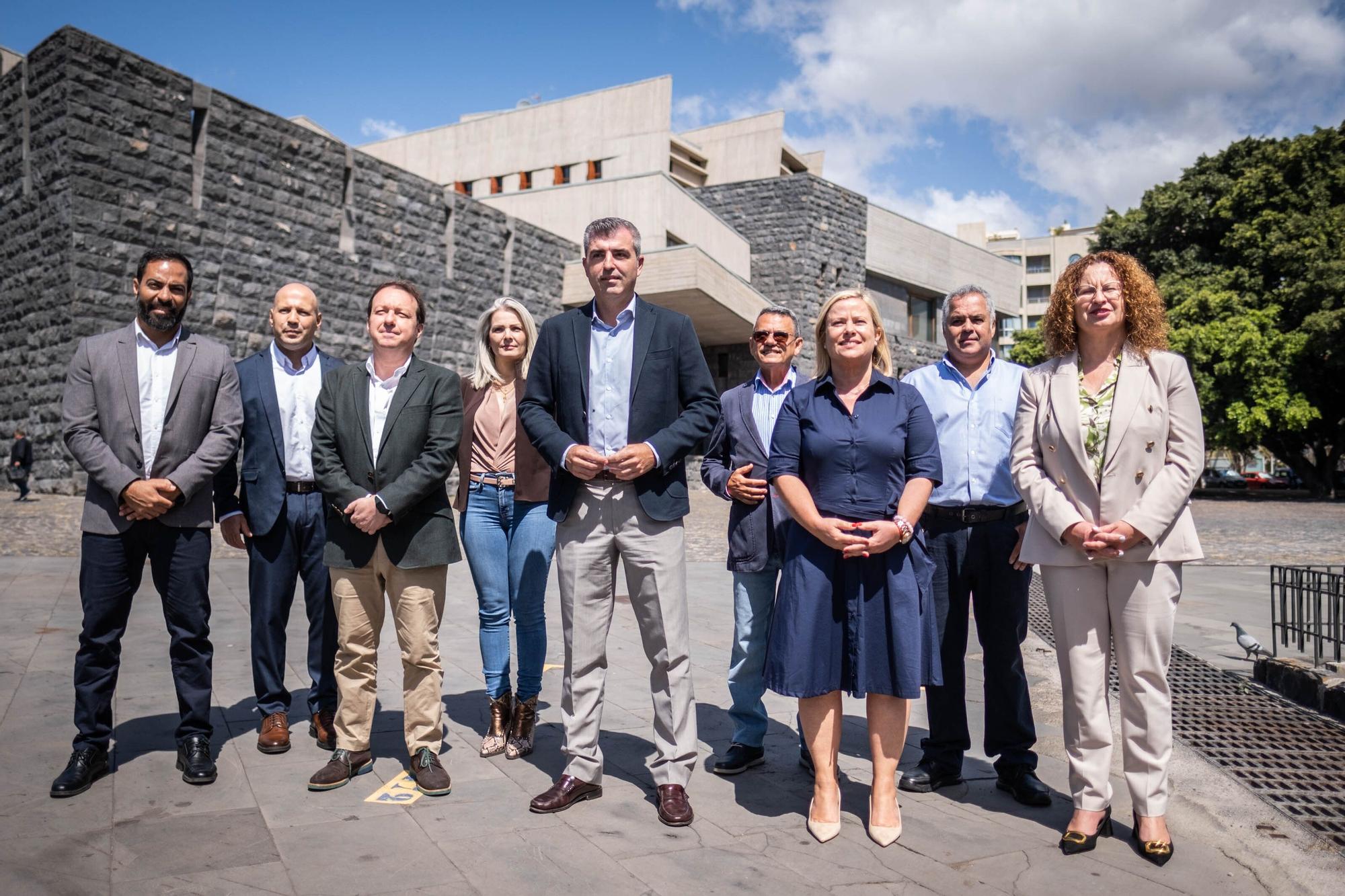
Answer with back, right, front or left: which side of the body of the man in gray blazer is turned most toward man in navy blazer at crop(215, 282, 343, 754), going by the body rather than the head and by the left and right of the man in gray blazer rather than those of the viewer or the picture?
left

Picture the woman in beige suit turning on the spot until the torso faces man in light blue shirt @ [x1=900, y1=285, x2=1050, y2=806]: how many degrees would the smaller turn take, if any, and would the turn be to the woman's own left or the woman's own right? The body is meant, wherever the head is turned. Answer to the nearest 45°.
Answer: approximately 135° to the woman's own right

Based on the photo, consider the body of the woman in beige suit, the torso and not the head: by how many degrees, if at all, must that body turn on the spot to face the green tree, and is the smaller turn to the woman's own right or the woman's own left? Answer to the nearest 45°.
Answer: approximately 180°

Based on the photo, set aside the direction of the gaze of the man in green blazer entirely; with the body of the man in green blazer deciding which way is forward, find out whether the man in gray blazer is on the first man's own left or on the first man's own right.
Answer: on the first man's own right

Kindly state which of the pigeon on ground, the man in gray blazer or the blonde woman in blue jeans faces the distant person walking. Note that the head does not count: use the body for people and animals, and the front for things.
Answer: the pigeon on ground

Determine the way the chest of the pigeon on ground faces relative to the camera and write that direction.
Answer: to the viewer's left

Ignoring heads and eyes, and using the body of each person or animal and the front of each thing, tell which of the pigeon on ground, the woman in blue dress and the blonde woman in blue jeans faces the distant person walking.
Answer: the pigeon on ground

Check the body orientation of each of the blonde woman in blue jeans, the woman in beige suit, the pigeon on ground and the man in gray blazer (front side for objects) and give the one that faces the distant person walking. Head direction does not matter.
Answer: the pigeon on ground

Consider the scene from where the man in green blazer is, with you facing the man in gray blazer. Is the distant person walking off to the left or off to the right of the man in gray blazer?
right

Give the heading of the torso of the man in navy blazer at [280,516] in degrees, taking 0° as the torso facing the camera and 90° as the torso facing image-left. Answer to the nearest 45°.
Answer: approximately 0°
